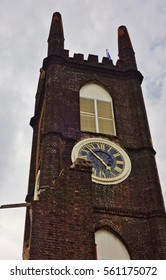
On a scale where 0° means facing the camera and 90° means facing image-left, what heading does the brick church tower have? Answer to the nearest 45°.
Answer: approximately 0°
